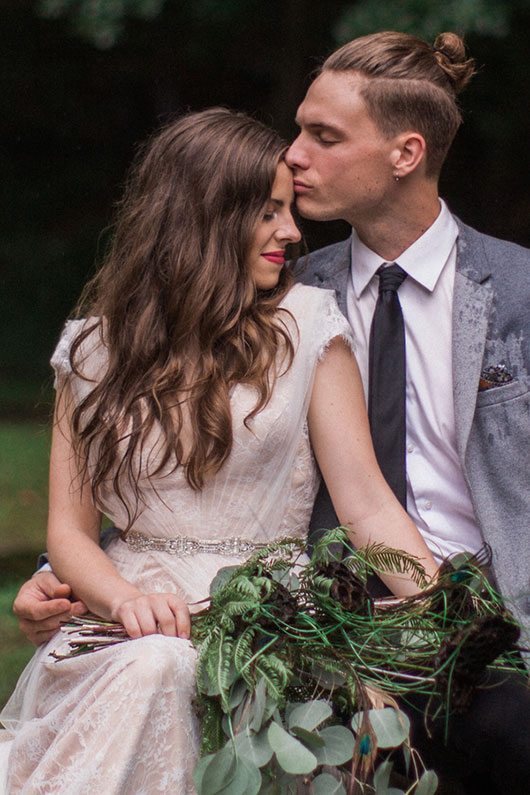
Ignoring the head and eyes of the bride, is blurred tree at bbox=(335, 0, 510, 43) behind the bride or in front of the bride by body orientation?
behind

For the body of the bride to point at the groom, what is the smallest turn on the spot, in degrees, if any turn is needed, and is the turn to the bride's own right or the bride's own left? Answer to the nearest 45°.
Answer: approximately 135° to the bride's own left

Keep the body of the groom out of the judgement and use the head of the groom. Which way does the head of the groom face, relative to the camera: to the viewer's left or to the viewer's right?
to the viewer's left

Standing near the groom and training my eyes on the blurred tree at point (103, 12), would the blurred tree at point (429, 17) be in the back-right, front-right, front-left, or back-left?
front-right

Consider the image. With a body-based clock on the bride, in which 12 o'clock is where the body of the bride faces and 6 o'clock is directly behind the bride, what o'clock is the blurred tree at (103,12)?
The blurred tree is roughly at 6 o'clock from the bride.

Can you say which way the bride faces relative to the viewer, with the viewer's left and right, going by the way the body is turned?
facing the viewer
